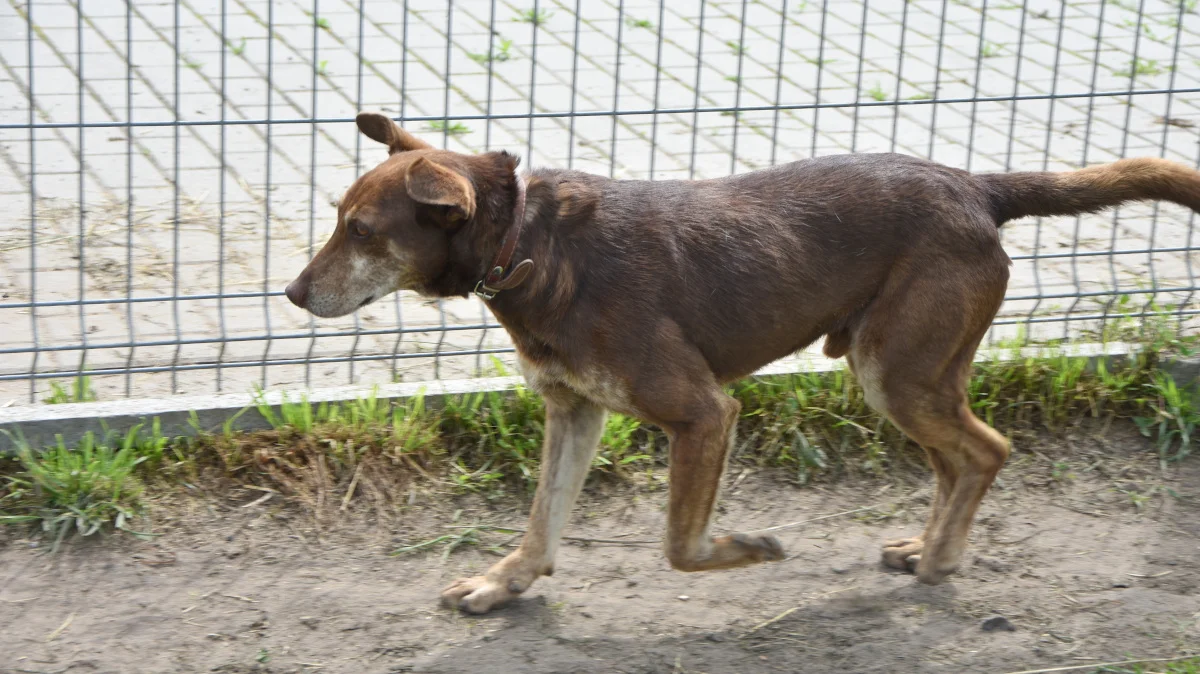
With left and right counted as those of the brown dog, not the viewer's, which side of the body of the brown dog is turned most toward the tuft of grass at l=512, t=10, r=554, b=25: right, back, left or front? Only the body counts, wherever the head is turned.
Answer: right

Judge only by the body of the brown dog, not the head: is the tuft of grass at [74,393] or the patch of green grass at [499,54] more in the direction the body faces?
the tuft of grass

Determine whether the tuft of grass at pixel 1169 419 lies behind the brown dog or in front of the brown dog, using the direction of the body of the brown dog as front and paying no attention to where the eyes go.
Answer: behind

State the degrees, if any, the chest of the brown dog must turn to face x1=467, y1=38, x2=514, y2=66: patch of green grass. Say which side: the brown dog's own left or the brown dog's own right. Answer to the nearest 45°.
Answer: approximately 90° to the brown dog's own right

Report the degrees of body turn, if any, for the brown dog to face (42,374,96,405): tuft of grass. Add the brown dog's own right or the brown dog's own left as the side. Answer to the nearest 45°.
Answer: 0° — it already faces it

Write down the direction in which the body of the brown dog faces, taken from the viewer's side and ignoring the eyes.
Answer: to the viewer's left

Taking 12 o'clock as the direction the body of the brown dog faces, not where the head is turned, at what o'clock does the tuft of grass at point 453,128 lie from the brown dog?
The tuft of grass is roughly at 2 o'clock from the brown dog.
